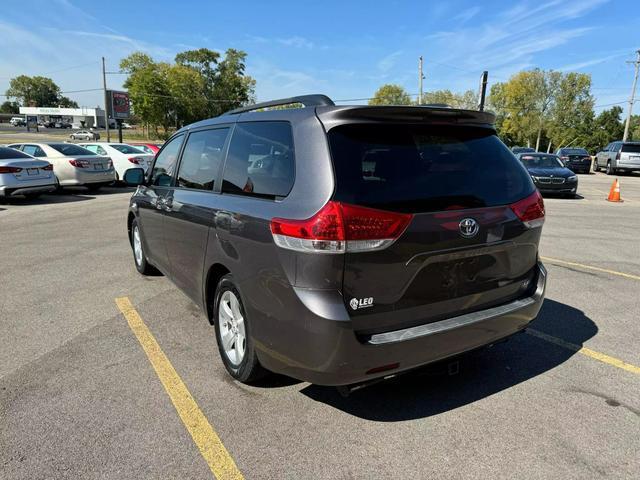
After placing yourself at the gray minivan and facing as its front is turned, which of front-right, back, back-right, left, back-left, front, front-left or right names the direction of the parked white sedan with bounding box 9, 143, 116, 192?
front

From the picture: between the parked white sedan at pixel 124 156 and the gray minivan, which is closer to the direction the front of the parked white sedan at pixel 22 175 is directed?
the parked white sedan

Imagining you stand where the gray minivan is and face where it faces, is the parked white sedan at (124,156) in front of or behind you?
in front

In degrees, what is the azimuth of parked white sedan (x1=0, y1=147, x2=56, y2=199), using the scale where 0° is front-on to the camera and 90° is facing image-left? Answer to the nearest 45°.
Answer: approximately 135°

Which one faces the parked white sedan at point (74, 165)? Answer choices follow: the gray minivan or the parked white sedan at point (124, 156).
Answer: the gray minivan

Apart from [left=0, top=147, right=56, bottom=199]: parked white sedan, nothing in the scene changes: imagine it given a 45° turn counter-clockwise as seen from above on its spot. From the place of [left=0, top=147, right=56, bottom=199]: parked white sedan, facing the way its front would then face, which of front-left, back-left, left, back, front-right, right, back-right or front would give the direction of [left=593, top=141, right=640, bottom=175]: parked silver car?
back

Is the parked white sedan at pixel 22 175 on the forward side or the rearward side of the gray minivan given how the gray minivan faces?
on the forward side

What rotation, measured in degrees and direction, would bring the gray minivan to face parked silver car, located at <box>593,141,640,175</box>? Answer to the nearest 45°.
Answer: approximately 90° to its right

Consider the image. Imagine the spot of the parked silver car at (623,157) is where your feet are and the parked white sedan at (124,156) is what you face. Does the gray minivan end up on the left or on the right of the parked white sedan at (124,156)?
left

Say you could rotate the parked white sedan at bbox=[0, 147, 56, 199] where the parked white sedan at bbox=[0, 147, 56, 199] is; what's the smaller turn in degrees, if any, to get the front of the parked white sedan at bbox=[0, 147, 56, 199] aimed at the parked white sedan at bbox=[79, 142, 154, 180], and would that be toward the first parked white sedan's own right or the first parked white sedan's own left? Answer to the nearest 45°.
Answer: approximately 90° to the first parked white sedan's own right

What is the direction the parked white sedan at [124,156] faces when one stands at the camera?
facing away from the viewer and to the left of the viewer

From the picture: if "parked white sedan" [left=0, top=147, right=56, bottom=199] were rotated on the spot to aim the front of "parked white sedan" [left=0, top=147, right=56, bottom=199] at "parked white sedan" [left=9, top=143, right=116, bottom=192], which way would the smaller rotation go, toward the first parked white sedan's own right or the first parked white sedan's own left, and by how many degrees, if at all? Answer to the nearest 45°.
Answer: approximately 90° to the first parked white sedan's own right

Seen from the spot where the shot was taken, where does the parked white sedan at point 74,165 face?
facing away from the viewer and to the left of the viewer

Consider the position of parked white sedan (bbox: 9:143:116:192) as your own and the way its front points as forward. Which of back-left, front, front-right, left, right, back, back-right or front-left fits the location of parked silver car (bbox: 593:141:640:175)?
back-right

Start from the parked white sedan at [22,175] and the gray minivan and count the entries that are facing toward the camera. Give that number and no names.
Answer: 0
